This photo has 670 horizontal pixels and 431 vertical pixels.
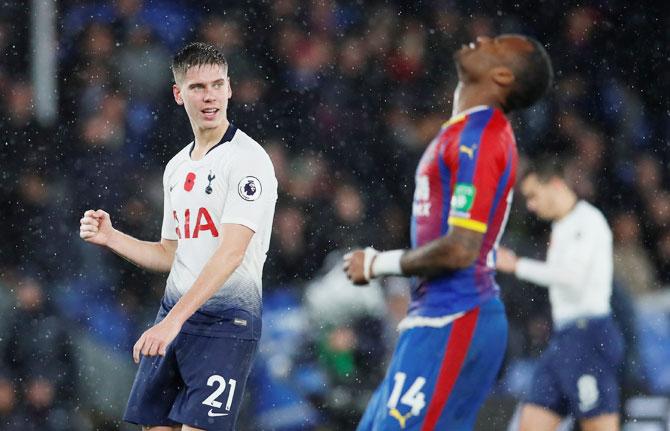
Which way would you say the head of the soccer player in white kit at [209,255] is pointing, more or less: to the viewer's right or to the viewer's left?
to the viewer's right

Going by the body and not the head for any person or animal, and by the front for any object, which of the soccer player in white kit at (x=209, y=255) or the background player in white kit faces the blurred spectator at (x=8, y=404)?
the background player in white kit

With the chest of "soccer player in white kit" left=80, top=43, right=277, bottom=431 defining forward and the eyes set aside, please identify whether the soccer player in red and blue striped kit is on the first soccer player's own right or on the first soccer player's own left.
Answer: on the first soccer player's own left

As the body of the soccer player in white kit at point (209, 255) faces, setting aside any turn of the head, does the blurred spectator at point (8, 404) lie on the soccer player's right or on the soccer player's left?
on the soccer player's right

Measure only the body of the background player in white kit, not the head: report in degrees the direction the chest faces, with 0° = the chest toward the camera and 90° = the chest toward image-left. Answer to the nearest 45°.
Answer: approximately 90°

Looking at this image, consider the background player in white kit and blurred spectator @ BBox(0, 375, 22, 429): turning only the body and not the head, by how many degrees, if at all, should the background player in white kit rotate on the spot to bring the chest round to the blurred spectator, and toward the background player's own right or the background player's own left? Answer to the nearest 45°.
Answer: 0° — they already face them

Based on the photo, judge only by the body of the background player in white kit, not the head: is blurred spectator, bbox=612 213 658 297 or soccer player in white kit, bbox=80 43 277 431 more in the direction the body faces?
the soccer player in white kit

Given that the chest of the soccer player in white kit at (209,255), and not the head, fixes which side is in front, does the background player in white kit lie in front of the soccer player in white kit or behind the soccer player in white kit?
behind

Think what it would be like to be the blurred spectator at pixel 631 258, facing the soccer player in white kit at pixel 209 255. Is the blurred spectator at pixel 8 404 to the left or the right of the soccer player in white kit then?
right
